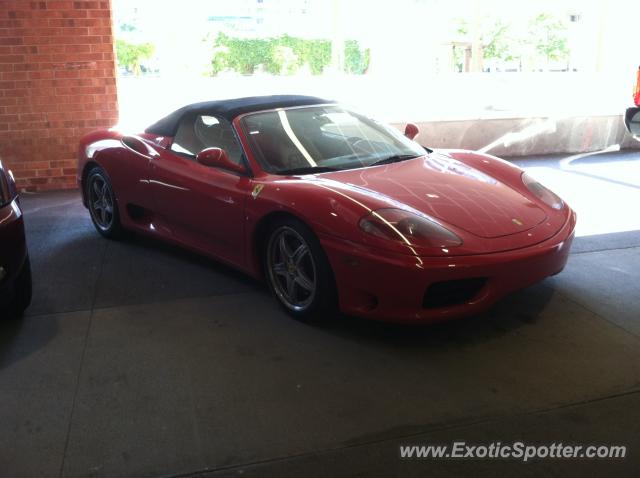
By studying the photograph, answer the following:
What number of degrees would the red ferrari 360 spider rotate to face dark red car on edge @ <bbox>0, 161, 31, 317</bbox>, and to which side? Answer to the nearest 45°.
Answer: approximately 135° to its right

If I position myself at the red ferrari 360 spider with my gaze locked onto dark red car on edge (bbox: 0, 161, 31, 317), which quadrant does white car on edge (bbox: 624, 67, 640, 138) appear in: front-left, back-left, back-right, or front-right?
back-right

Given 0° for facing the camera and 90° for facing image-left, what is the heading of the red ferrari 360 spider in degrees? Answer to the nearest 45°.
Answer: approximately 315°

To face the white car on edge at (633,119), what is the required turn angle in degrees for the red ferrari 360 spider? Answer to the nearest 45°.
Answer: approximately 90° to its left
